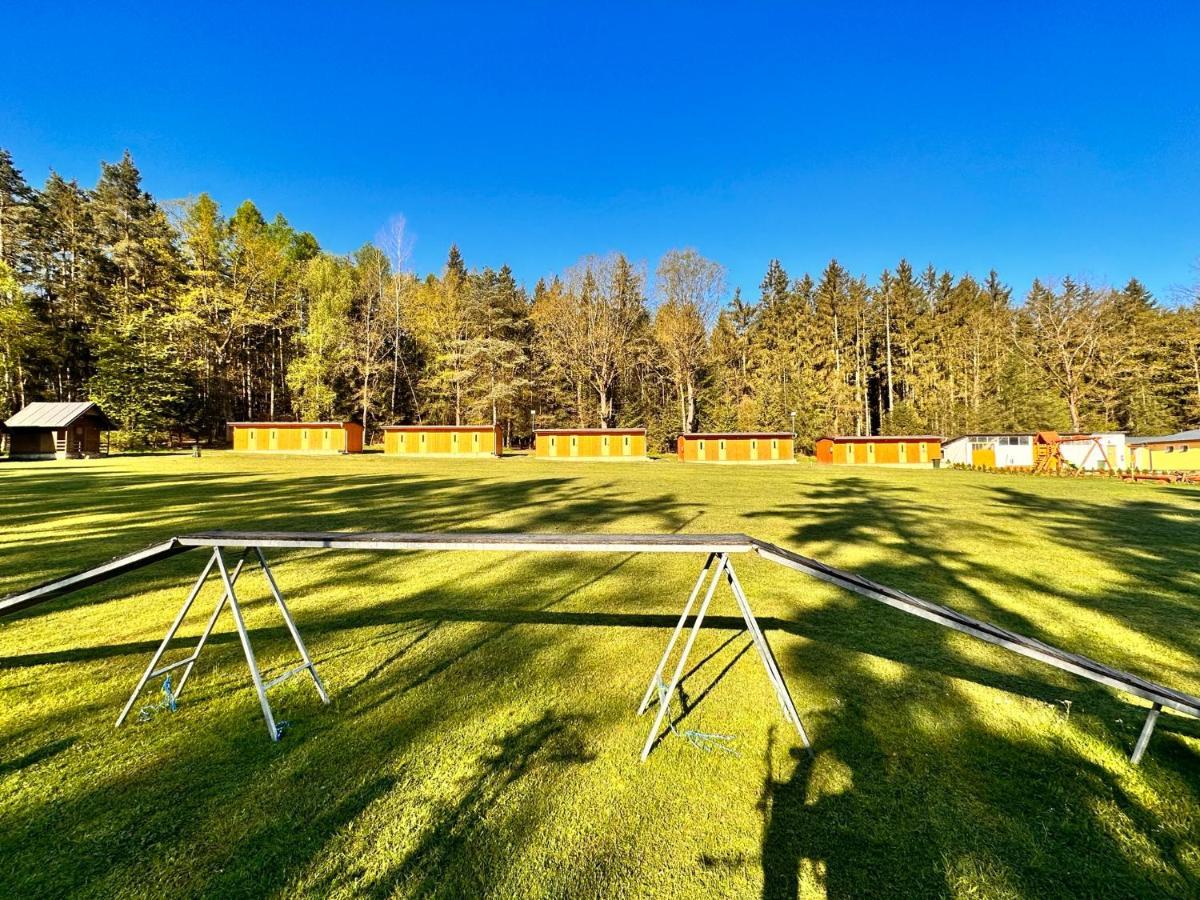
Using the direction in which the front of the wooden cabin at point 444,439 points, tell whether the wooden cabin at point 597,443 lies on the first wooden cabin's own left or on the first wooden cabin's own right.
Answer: on the first wooden cabin's own left

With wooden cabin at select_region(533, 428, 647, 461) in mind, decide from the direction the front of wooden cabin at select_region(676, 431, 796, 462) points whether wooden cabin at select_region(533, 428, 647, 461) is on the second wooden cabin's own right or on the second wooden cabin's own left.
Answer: on the second wooden cabin's own right

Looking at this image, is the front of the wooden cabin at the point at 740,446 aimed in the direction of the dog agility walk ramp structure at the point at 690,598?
yes

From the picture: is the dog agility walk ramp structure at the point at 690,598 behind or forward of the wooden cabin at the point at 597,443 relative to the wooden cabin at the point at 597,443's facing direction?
forward

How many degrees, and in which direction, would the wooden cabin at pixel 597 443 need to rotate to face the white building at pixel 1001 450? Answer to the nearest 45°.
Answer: approximately 90° to its left

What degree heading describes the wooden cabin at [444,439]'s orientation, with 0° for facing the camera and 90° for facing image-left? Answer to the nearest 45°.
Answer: approximately 0°

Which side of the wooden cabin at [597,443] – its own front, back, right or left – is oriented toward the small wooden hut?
right

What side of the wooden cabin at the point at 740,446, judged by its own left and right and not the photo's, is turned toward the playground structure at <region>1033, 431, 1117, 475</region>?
left

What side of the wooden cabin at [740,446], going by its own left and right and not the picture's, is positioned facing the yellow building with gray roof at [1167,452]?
left

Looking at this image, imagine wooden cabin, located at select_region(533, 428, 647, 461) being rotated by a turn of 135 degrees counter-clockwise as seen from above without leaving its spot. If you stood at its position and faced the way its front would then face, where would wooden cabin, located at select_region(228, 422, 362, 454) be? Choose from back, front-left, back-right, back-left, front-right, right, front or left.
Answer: back-left

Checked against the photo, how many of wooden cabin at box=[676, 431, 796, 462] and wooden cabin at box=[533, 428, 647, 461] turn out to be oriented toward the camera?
2

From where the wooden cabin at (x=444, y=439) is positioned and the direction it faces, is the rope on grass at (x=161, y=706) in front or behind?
in front

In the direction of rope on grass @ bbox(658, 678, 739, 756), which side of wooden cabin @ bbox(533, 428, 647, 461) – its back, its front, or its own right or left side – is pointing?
front

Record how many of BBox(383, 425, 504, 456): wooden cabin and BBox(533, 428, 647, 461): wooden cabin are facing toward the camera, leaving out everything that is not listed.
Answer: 2

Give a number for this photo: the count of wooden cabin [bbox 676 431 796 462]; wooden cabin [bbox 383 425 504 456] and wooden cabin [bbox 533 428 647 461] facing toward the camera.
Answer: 3
